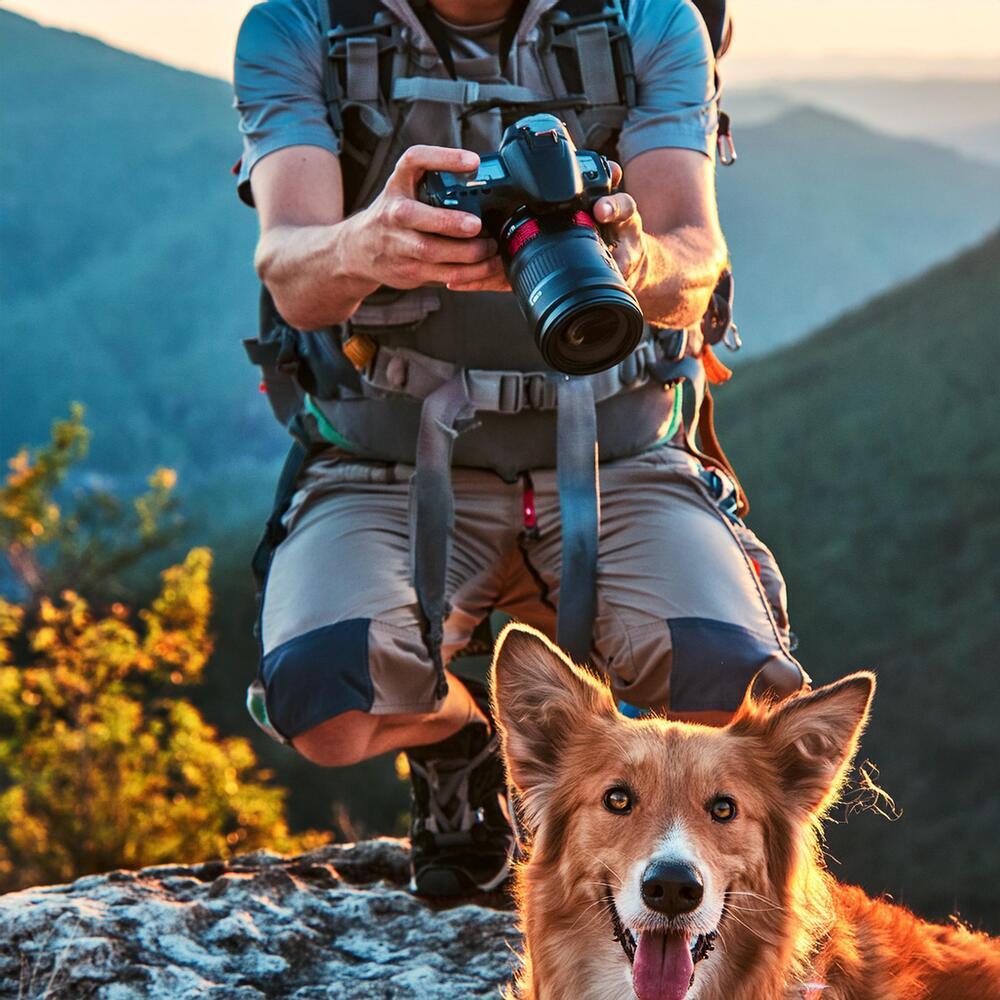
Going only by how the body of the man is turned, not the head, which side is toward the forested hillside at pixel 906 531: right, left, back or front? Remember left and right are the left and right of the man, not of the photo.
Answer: back

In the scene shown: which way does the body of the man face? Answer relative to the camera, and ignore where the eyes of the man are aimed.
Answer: toward the camera

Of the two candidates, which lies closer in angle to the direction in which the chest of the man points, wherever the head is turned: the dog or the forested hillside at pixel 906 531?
the dog

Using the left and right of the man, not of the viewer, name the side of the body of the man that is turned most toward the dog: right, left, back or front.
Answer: front
